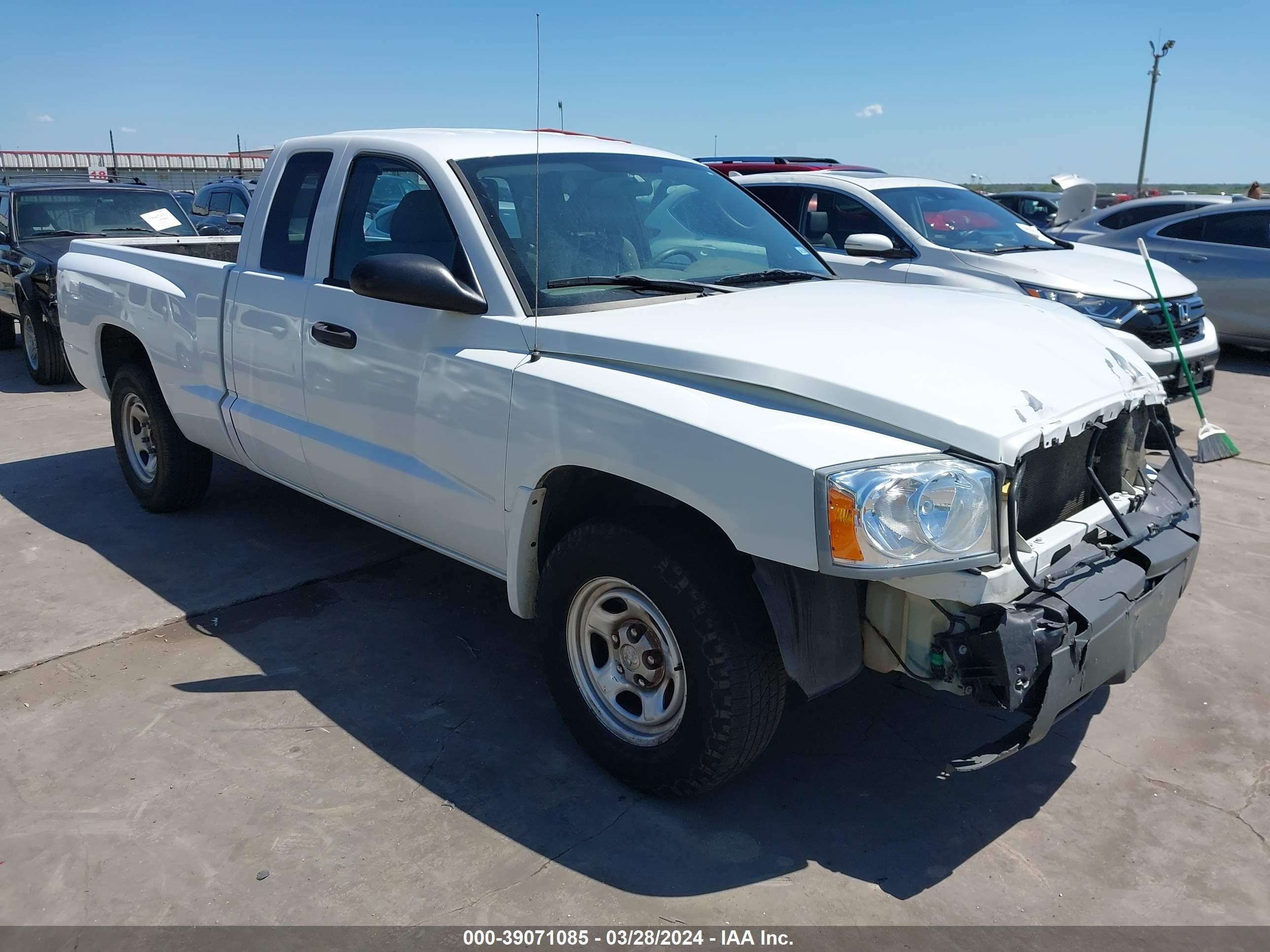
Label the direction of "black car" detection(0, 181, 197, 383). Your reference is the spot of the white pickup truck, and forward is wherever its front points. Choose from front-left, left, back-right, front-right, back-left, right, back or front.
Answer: back

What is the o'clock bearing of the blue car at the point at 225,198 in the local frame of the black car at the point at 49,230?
the blue car at the point at 225,198 is roughly at 8 o'clock from the black car at the point at 49,230.

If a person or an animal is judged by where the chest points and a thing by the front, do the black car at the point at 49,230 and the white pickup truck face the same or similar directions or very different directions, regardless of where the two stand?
same or similar directions

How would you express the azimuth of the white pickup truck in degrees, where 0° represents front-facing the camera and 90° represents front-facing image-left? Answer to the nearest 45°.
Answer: approximately 315°

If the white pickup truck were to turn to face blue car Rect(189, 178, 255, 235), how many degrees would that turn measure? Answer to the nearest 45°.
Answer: approximately 180°

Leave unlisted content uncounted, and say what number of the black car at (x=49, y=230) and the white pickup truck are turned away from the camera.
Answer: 0

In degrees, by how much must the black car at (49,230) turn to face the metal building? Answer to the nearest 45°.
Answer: approximately 135° to its left

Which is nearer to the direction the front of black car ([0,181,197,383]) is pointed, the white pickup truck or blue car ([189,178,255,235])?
the white pickup truck

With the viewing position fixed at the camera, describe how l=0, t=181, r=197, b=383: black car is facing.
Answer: facing the viewer and to the right of the viewer

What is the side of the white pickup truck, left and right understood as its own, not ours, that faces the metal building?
back

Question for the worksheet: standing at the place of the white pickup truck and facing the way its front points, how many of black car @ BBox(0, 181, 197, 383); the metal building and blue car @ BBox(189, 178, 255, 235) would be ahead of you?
0

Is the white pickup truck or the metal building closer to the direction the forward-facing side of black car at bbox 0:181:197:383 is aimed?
the white pickup truck
